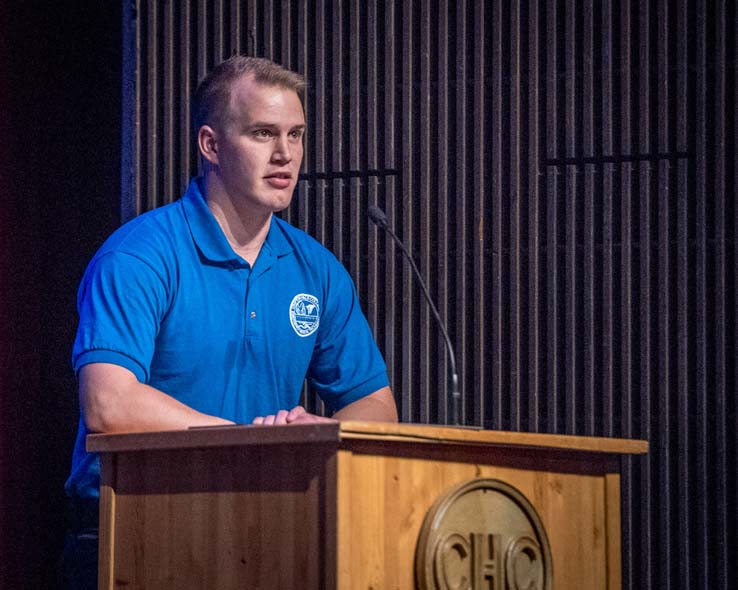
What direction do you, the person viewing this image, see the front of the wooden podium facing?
facing the viewer and to the right of the viewer

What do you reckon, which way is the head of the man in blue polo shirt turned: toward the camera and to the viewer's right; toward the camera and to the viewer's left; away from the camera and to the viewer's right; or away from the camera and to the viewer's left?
toward the camera and to the viewer's right

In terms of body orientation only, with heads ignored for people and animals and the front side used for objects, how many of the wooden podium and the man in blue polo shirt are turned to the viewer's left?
0

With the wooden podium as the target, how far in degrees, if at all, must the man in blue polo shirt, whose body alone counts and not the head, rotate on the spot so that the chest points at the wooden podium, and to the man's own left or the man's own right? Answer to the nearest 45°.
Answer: approximately 45° to the man's own right

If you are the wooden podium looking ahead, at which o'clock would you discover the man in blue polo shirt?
The man in blue polo shirt is roughly at 7 o'clock from the wooden podium.
